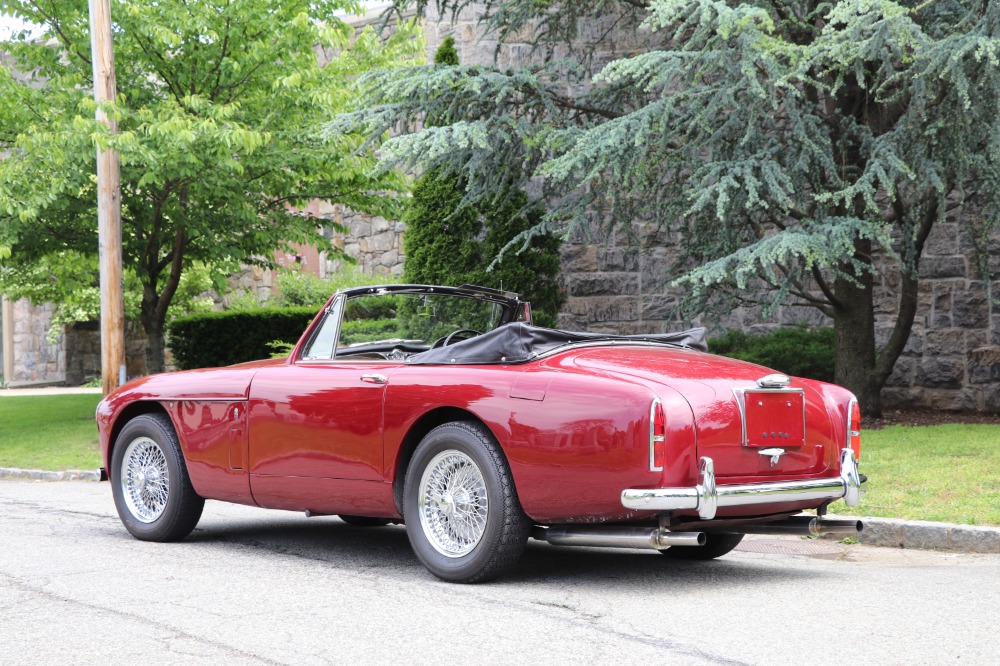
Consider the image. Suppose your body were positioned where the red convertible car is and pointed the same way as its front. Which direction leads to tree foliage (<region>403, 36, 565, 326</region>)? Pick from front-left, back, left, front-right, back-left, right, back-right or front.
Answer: front-right

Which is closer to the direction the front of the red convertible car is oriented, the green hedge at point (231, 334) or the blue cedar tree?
the green hedge

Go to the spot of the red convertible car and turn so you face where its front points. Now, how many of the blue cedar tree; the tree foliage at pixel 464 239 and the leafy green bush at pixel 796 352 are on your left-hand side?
0

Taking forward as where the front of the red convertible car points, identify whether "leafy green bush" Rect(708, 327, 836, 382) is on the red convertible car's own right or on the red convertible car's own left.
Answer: on the red convertible car's own right

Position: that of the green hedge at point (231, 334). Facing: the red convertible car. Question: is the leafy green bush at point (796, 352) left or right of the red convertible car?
left

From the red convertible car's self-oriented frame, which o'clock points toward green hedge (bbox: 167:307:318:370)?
The green hedge is roughly at 1 o'clock from the red convertible car.

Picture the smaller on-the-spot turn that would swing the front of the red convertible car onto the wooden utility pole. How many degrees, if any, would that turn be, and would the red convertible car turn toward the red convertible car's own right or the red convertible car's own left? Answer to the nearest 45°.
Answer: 0° — it already faces it

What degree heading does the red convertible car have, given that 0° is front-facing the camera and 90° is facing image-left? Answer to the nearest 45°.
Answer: approximately 135°

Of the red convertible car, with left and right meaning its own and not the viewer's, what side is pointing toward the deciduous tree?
front

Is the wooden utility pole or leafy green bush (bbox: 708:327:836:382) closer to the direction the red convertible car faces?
the wooden utility pole

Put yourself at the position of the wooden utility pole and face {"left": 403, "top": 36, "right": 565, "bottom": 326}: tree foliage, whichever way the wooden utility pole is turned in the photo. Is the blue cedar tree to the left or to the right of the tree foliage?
right

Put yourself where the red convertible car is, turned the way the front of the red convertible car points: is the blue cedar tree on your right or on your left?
on your right
